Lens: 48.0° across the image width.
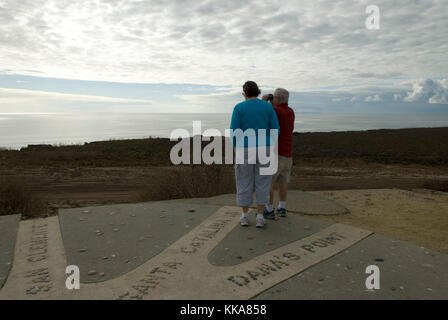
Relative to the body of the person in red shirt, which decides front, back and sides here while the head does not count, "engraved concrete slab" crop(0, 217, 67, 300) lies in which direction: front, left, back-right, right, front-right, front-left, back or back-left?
left

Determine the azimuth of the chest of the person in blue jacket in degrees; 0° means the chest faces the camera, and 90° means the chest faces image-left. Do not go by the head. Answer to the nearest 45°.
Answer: approximately 180°

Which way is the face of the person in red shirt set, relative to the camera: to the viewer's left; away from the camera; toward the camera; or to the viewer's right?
away from the camera

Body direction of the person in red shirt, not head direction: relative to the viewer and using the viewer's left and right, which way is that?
facing away from the viewer and to the left of the viewer

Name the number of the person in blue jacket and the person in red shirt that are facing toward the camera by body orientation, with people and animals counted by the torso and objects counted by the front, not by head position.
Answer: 0

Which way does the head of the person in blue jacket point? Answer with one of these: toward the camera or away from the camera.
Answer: away from the camera

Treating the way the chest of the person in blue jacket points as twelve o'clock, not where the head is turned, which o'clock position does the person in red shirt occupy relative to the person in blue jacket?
The person in red shirt is roughly at 1 o'clock from the person in blue jacket.
